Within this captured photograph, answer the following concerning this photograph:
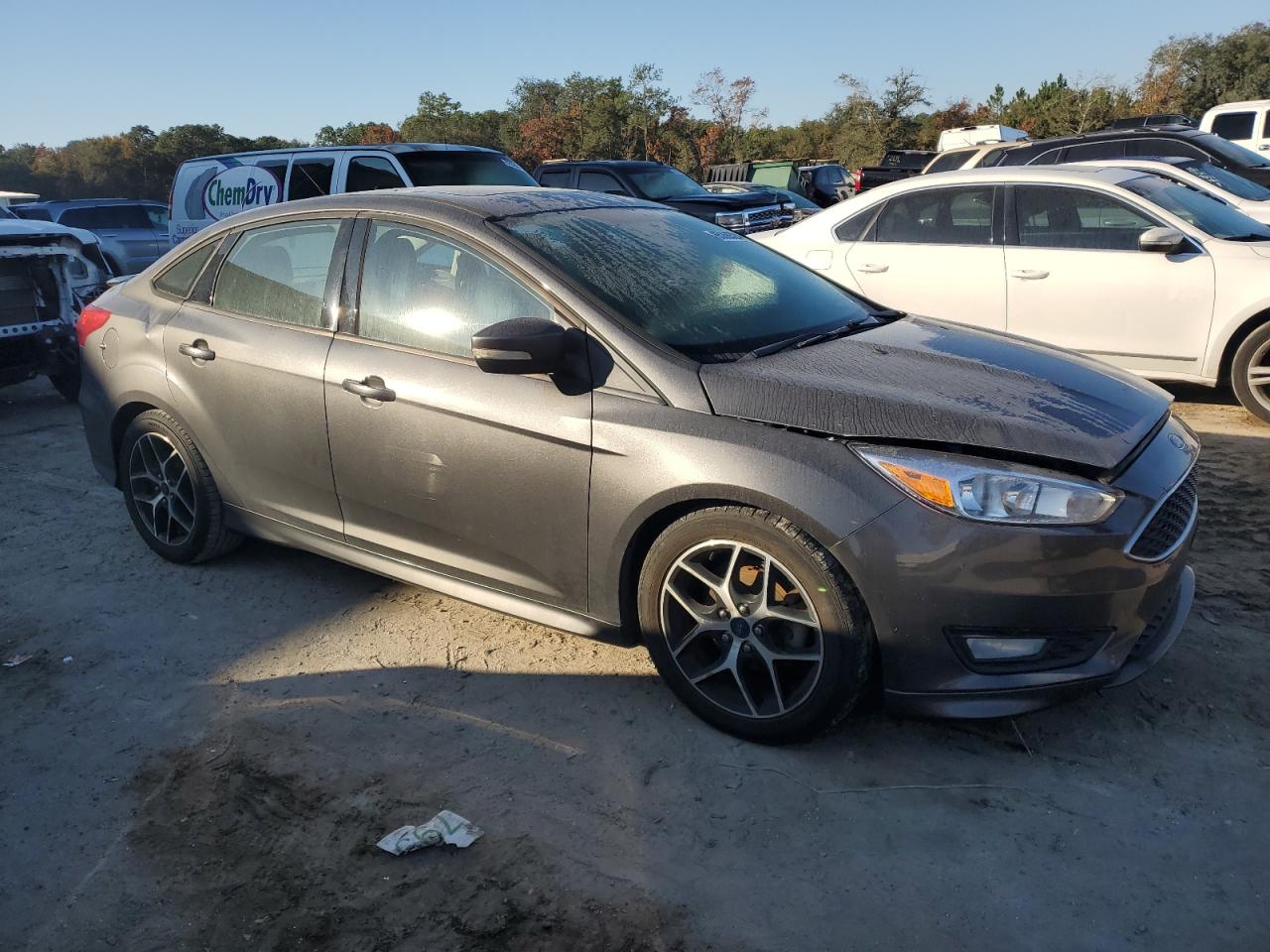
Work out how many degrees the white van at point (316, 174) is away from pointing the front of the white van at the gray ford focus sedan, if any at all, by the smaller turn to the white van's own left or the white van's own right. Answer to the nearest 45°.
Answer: approximately 45° to the white van's own right

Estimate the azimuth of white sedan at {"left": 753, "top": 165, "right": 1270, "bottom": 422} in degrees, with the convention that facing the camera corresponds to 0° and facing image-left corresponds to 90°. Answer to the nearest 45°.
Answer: approximately 270°

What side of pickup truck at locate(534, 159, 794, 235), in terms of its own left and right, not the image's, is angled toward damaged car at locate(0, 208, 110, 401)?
right

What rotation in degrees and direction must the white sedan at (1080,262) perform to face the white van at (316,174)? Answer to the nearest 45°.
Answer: approximately 180°

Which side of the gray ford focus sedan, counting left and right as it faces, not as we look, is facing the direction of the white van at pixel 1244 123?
left

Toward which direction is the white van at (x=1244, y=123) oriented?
to the viewer's right
